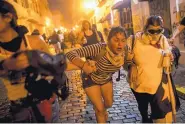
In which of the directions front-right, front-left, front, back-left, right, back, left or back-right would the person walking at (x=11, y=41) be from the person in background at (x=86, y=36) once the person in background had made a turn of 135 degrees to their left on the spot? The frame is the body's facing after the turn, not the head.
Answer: back-right

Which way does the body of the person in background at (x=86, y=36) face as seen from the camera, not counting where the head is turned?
toward the camera
